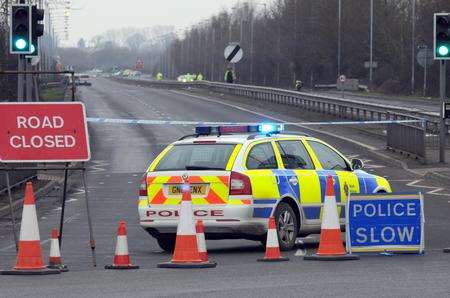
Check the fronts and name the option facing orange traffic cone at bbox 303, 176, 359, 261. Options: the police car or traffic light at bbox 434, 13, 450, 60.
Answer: the traffic light

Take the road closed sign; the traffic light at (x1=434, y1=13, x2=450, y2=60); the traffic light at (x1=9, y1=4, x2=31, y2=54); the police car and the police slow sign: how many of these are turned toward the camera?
4

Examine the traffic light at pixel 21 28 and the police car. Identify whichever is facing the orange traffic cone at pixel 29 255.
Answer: the traffic light

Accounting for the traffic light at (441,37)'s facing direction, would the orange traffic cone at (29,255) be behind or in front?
in front

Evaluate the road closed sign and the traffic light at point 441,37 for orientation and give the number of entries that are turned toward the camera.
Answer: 2

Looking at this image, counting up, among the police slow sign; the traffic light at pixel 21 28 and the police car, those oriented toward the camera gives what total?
2

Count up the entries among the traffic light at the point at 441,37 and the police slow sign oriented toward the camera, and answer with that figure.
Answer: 2

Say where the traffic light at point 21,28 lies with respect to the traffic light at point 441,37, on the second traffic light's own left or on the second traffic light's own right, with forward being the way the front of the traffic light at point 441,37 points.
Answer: on the second traffic light's own right

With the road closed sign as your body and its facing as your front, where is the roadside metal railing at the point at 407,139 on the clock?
The roadside metal railing is roughly at 7 o'clock from the road closed sign.

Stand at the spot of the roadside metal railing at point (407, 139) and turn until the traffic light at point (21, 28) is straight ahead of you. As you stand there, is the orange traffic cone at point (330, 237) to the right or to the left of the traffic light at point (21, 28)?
left

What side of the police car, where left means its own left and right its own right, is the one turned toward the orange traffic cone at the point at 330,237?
right

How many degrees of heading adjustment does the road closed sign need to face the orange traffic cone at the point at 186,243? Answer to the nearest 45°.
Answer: approximately 45° to its left
